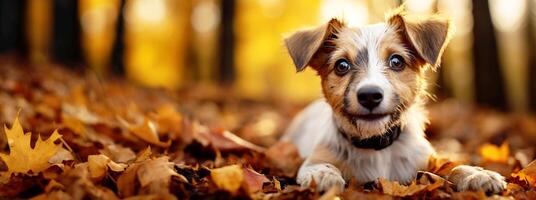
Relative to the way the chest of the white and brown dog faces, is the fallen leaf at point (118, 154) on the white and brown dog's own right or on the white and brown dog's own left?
on the white and brown dog's own right

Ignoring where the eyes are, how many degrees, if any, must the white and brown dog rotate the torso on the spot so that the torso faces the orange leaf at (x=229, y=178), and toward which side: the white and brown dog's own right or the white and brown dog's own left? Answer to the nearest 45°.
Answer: approximately 45° to the white and brown dog's own right

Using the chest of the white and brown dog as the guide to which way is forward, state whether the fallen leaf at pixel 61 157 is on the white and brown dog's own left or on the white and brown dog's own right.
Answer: on the white and brown dog's own right

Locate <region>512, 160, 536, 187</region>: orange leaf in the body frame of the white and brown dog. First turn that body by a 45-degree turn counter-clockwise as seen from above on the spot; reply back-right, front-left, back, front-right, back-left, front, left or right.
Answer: front-left

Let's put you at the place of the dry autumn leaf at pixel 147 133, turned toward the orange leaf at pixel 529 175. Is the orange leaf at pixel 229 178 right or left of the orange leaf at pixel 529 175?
right

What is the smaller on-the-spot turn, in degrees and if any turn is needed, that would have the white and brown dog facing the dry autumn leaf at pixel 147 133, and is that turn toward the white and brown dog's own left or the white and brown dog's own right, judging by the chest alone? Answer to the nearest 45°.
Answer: approximately 90° to the white and brown dog's own right

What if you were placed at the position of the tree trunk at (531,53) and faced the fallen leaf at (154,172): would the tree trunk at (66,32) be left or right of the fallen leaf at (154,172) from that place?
right

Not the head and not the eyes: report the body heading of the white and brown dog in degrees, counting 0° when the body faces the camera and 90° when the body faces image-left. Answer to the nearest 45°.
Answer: approximately 0°

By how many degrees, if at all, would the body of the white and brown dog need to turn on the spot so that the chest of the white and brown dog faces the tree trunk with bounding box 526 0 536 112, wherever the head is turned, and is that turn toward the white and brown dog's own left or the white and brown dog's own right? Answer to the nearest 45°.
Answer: approximately 180°

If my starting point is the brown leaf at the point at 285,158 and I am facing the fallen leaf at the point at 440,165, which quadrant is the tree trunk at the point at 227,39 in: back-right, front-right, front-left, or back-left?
back-left

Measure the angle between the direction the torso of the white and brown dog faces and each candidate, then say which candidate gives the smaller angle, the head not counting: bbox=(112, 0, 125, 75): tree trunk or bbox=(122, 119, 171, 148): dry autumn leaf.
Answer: the dry autumn leaf

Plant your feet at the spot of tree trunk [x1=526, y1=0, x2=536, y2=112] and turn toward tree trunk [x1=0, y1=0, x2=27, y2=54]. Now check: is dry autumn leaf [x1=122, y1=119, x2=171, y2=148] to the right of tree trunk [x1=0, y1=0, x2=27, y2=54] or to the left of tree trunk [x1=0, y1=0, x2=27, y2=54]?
left
